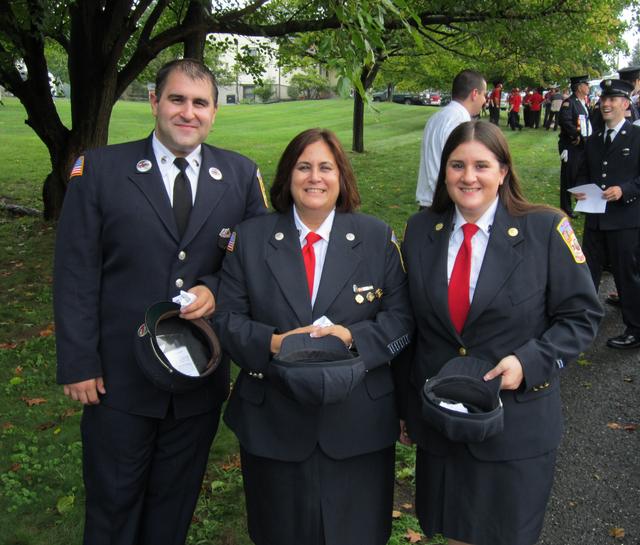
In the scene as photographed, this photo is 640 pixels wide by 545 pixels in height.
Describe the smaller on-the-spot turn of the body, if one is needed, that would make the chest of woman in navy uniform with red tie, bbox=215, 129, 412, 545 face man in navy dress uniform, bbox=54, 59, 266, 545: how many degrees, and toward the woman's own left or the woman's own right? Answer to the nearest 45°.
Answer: approximately 90° to the woman's own right

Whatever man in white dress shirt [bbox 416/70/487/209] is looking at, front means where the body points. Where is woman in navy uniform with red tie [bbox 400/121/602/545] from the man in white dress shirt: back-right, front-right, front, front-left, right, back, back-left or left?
back-right

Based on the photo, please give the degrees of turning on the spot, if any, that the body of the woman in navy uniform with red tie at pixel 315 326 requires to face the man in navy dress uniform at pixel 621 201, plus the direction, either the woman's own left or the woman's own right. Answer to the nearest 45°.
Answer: approximately 135° to the woman's own left

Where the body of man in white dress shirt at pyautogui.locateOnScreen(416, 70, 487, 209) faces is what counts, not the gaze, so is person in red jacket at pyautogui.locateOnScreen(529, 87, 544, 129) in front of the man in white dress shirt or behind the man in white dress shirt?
in front

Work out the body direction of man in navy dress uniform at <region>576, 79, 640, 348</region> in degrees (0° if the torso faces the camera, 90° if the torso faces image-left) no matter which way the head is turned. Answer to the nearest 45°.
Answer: approximately 45°

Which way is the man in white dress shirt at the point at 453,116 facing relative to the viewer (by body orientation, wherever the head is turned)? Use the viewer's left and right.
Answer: facing away from the viewer and to the right of the viewer

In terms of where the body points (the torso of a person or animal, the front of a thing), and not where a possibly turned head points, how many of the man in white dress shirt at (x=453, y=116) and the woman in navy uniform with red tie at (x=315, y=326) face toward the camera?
1

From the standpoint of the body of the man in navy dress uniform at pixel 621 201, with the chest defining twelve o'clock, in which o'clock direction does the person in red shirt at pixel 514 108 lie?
The person in red shirt is roughly at 4 o'clock from the man in navy dress uniform.

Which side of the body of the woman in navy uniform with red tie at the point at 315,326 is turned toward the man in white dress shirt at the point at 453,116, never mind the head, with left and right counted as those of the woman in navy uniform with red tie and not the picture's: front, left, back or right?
back

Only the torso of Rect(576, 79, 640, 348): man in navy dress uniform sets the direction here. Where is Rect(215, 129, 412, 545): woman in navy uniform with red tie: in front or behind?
in front

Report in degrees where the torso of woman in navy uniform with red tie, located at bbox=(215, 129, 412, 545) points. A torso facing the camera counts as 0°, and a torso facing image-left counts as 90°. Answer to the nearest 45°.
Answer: approximately 0°

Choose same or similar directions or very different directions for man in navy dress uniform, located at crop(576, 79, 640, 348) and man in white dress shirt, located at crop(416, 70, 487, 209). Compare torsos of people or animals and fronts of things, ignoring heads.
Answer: very different directions
